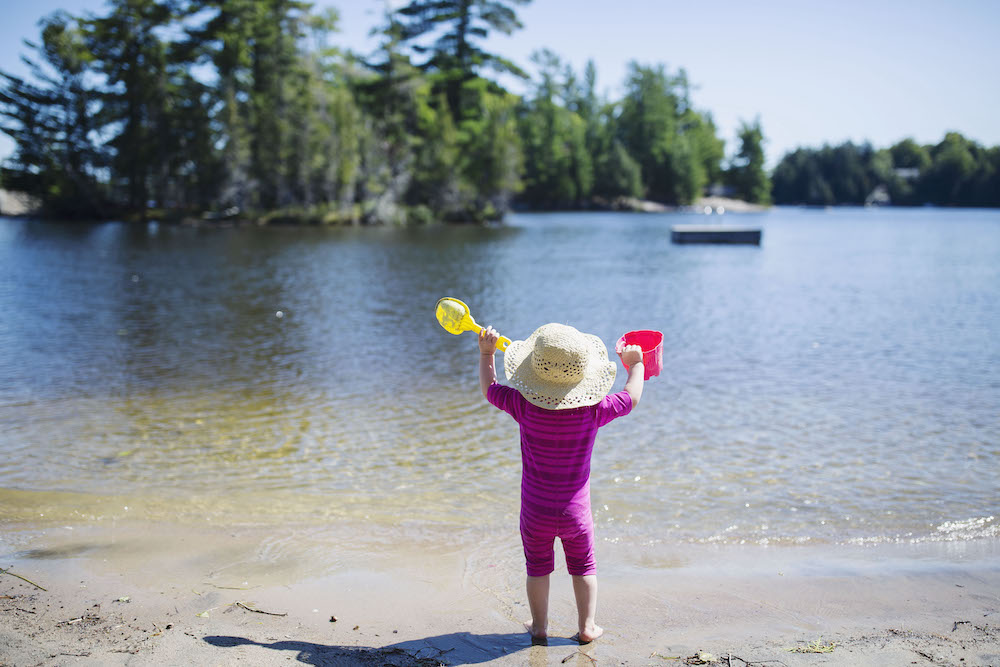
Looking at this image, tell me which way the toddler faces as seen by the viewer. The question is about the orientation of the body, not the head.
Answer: away from the camera

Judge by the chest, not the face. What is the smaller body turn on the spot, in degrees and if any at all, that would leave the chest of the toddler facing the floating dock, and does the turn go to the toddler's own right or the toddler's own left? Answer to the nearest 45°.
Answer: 0° — they already face it

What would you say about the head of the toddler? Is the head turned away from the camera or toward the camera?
away from the camera
